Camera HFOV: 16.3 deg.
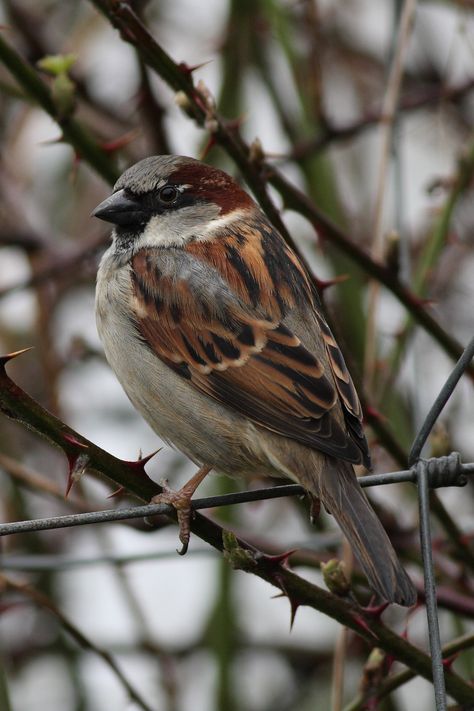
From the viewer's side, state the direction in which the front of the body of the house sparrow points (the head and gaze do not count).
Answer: to the viewer's left

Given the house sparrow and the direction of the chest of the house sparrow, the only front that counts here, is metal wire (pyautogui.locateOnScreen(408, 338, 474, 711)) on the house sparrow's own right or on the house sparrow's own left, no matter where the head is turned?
on the house sparrow's own left
